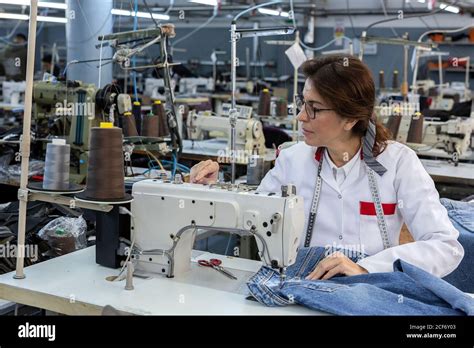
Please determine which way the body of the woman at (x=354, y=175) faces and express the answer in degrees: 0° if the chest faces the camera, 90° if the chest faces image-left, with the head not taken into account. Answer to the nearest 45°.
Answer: approximately 45°

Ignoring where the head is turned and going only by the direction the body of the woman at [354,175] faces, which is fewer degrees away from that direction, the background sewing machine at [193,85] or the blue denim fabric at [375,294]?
the blue denim fabric

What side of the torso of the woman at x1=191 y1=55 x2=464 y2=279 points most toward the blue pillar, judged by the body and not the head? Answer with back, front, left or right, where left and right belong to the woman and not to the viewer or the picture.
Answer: right

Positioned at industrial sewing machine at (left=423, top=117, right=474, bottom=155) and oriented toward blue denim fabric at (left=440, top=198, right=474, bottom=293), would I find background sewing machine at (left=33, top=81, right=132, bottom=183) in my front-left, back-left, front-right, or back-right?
front-right

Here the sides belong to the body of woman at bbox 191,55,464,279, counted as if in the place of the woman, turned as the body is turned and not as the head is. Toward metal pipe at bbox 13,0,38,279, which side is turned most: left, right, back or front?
front

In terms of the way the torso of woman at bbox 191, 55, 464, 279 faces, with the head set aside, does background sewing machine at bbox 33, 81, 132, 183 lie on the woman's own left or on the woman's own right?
on the woman's own right

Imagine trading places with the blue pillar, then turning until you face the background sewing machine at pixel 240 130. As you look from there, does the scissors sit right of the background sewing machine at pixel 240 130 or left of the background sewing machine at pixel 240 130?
right

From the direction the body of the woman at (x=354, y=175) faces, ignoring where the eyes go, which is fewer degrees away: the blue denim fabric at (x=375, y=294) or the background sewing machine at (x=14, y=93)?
the blue denim fabric

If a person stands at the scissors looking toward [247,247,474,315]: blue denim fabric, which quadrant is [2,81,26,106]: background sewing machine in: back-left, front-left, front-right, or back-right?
back-left

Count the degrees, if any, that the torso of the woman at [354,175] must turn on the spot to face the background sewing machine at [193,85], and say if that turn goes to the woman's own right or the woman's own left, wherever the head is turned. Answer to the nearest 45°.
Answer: approximately 135° to the woman's own right

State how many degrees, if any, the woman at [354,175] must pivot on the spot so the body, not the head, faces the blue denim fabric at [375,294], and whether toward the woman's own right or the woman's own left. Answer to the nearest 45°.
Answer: approximately 45° to the woman's own left

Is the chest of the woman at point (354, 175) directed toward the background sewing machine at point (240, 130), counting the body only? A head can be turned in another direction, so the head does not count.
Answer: no
